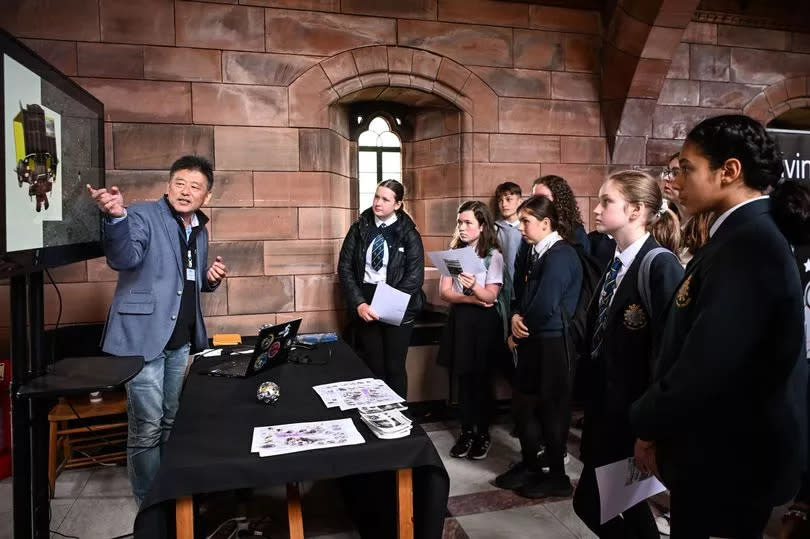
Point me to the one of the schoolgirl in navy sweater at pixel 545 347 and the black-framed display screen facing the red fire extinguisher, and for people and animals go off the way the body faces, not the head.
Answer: the schoolgirl in navy sweater

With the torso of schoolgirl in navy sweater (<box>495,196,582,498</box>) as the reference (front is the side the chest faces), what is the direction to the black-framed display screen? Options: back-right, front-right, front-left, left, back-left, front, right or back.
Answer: front-left

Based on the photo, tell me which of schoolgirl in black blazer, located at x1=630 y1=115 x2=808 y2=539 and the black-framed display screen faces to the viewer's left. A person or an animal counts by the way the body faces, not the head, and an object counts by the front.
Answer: the schoolgirl in black blazer

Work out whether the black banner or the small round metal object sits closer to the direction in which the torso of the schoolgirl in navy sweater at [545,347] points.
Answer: the small round metal object

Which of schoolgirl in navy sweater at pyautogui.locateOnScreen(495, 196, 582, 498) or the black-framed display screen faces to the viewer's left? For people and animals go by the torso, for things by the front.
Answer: the schoolgirl in navy sweater

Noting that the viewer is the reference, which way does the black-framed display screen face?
facing the viewer and to the right of the viewer

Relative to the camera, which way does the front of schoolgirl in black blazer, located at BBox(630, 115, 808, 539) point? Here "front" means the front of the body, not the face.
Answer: to the viewer's left

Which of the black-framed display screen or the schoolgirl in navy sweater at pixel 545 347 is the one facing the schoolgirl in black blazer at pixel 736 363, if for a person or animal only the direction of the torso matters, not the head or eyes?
the black-framed display screen

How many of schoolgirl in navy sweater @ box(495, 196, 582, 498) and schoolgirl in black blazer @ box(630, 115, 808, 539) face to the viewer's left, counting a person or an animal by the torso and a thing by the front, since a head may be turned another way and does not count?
2

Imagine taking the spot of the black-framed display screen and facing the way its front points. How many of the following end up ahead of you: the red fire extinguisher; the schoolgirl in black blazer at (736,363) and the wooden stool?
1

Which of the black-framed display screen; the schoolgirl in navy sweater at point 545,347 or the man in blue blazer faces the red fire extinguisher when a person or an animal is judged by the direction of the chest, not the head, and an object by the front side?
the schoolgirl in navy sweater

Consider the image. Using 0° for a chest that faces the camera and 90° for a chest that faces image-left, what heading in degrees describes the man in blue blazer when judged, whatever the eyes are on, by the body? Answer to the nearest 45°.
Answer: approximately 315°

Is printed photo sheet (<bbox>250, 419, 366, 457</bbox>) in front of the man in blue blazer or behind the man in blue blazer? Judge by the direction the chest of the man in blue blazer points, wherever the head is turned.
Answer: in front
